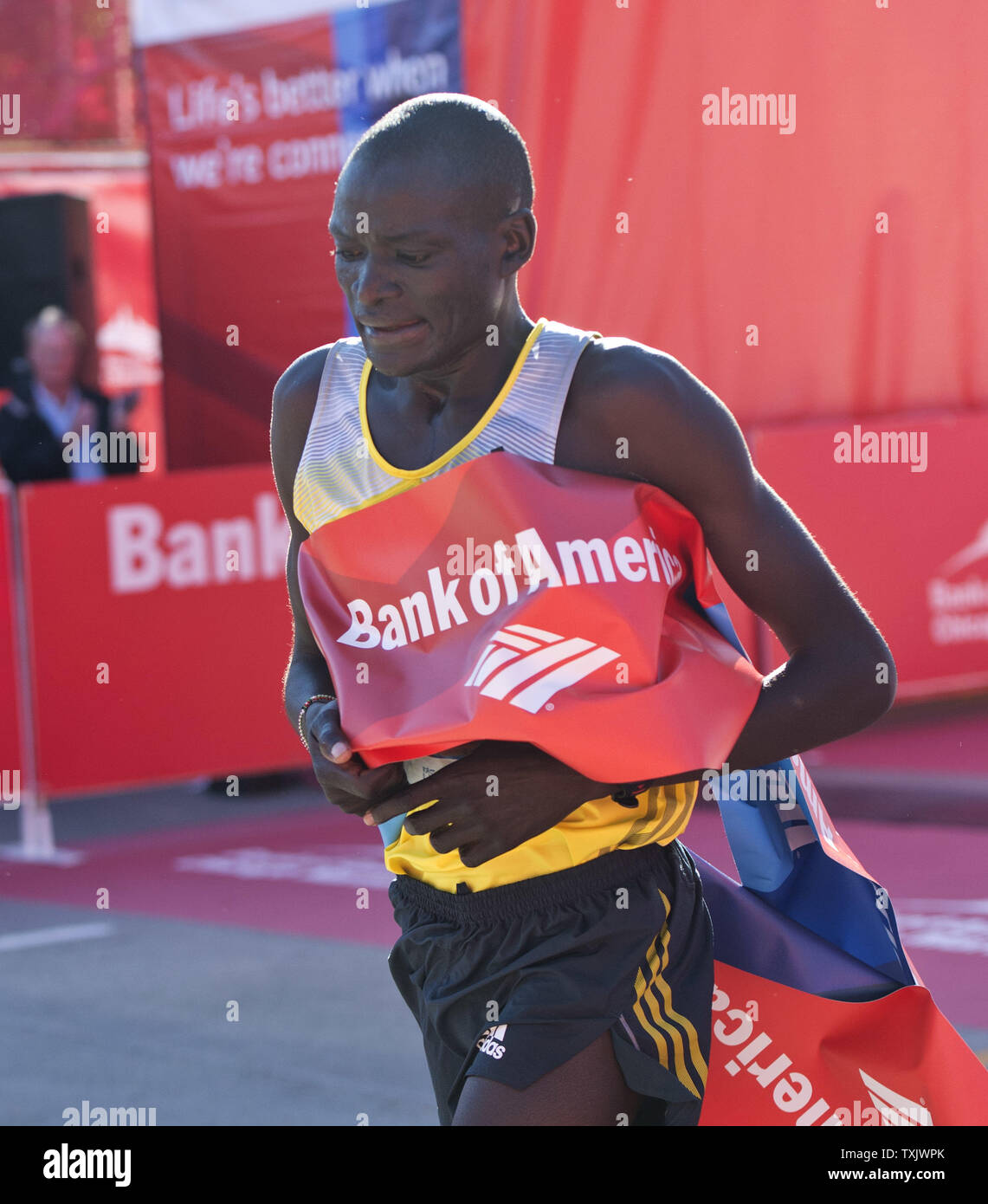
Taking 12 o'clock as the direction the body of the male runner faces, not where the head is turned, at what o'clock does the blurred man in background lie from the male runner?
The blurred man in background is roughly at 4 o'clock from the male runner.

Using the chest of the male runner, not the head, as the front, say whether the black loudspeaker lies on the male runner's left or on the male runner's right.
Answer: on the male runner's right

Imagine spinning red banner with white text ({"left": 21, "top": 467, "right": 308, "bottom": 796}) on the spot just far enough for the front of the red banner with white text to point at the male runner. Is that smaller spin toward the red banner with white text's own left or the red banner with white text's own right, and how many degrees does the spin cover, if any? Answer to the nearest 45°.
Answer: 0° — it already faces them

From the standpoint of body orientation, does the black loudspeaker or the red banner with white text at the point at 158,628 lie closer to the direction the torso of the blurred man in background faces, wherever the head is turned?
the red banner with white text

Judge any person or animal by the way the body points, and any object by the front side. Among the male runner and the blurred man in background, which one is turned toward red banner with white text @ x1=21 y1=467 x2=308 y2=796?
the blurred man in background

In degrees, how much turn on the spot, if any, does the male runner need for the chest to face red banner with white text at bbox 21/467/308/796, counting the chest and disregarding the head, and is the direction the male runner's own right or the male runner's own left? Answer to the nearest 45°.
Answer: approximately 135° to the male runner's own right

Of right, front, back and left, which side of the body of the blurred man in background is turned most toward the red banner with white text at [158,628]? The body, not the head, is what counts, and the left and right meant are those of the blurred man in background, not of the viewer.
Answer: front

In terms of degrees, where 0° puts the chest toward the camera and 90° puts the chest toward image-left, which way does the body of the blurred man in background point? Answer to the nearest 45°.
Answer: approximately 0°

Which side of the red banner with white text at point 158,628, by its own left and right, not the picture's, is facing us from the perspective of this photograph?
front

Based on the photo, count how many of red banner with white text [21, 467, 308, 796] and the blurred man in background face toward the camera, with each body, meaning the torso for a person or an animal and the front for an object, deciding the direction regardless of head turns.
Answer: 2

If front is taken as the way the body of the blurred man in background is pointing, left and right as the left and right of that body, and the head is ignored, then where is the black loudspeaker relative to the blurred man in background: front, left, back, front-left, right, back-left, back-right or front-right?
back

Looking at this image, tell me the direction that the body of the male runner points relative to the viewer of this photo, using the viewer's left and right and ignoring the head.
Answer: facing the viewer and to the left of the viewer

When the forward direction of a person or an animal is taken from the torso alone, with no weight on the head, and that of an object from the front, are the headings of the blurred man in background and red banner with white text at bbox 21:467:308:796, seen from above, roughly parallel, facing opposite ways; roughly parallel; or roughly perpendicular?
roughly parallel

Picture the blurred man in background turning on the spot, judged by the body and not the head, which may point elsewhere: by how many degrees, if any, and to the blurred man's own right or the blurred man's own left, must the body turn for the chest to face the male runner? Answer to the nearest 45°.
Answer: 0° — they already face them

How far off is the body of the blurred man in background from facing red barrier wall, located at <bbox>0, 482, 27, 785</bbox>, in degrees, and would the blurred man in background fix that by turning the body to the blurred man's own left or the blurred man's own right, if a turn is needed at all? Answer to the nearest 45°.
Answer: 0° — they already face it
